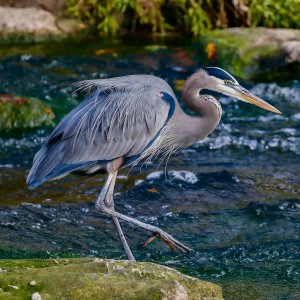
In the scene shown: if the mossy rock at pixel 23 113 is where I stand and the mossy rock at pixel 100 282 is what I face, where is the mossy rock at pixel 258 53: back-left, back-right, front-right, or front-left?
back-left

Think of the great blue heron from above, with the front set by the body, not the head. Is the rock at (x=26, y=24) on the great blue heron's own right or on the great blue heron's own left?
on the great blue heron's own left

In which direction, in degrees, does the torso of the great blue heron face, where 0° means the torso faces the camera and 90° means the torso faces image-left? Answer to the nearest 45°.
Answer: approximately 270°

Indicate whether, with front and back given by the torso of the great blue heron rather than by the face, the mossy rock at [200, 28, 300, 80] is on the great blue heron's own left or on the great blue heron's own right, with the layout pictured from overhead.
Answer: on the great blue heron's own left

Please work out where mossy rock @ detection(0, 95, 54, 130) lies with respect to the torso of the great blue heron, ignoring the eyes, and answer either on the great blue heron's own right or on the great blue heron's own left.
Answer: on the great blue heron's own left
